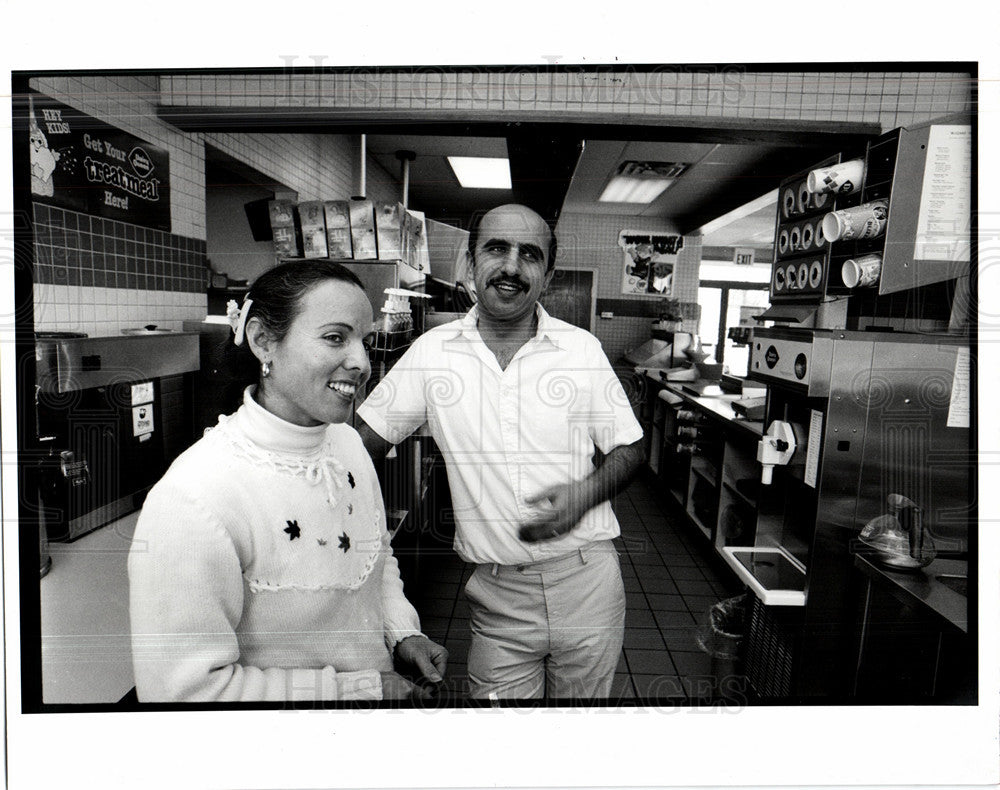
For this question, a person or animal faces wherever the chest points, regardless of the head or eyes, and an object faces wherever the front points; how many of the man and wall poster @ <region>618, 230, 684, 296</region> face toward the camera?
2

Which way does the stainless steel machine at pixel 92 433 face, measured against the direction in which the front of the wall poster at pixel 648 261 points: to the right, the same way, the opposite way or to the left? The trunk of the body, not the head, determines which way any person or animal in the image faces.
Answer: to the left

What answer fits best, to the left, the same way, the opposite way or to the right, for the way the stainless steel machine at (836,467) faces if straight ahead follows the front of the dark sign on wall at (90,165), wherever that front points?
the opposite way

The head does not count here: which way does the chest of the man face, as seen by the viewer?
toward the camera

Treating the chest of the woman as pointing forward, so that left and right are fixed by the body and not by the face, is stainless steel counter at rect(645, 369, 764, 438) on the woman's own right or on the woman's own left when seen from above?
on the woman's own left

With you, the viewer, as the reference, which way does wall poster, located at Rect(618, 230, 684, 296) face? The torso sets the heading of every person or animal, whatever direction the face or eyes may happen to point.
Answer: facing the viewer

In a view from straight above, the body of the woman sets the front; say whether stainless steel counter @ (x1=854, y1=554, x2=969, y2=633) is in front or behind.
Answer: in front

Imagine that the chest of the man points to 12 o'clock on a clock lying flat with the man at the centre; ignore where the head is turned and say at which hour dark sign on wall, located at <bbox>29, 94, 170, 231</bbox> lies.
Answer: The dark sign on wall is roughly at 3 o'clock from the man.

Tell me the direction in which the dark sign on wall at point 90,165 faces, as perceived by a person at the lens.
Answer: facing the viewer and to the right of the viewer

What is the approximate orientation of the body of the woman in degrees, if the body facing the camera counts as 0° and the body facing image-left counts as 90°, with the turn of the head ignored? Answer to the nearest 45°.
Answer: approximately 315°

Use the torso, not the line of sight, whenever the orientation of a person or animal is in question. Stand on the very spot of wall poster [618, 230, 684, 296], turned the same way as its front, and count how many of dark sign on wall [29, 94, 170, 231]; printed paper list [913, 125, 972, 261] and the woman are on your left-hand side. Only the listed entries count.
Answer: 1
